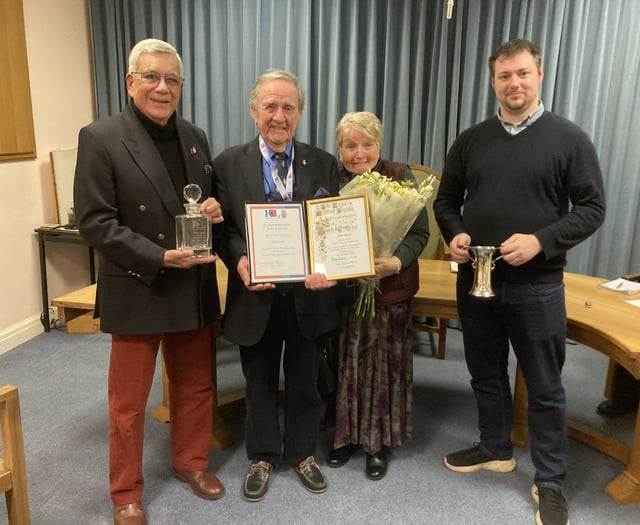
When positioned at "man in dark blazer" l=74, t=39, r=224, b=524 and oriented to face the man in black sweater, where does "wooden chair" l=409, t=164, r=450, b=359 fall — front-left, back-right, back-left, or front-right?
front-left

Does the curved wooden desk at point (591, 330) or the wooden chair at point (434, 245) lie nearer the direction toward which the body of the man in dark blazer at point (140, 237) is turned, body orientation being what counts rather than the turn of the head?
the curved wooden desk

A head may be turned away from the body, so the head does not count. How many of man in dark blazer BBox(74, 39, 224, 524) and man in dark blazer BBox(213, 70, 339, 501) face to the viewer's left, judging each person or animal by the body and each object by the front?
0

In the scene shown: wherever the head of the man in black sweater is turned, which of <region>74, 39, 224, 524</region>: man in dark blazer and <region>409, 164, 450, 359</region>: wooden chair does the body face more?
the man in dark blazer

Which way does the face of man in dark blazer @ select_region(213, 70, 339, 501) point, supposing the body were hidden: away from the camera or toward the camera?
toward the camera

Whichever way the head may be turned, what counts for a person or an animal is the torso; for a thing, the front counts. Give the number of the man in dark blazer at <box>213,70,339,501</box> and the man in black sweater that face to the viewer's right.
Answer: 0

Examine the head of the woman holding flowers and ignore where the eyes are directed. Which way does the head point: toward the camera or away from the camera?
toward the camera

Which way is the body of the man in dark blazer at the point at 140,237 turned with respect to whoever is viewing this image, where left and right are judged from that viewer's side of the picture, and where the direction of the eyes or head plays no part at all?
facing the viewer and to the right of the viewer

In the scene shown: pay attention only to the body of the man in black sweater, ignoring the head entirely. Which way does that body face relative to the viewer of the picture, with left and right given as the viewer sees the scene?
facing the viewer and to the left of the viewer

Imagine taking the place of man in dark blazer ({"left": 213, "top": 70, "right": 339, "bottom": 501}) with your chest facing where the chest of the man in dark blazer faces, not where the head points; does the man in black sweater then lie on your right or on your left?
on your left

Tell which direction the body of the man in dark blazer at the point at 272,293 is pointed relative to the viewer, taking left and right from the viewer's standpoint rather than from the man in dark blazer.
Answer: facing the viewer

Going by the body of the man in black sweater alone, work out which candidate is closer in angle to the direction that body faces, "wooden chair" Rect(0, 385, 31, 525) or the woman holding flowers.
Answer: the wooden chair
